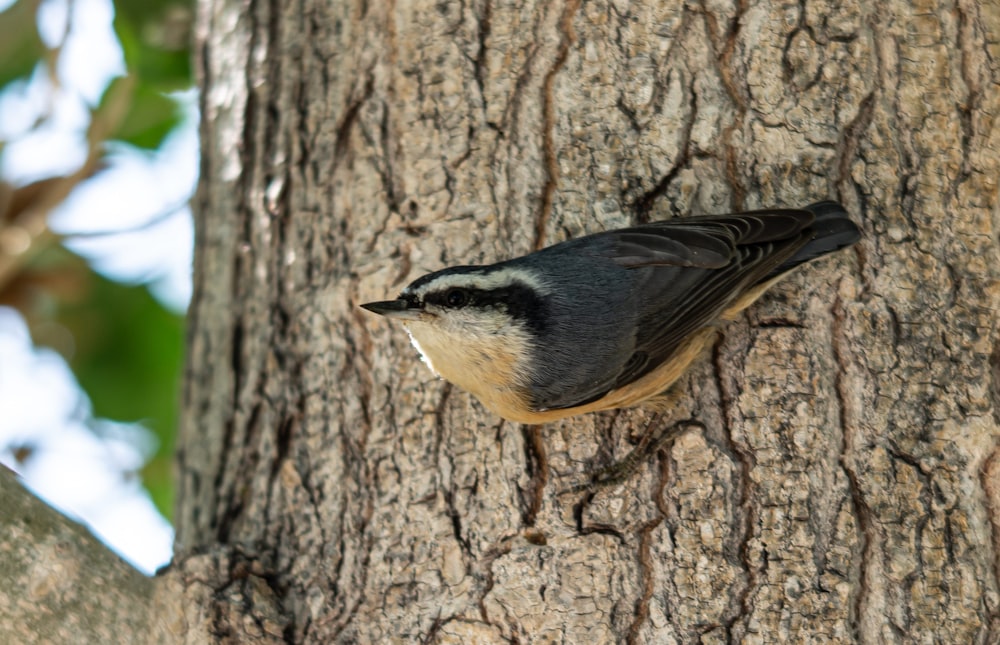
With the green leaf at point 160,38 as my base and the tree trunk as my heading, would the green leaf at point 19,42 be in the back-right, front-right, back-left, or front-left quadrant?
back-right

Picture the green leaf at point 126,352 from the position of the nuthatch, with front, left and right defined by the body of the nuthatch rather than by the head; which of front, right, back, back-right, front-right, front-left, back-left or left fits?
front-right

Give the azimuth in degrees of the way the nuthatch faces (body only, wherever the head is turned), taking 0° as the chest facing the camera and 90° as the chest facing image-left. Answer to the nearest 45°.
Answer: approximately 90°

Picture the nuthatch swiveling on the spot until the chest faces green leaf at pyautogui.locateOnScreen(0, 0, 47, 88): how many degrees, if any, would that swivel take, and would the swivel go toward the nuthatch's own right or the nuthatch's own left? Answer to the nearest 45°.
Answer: approximately 45° to the nuthatch's own right

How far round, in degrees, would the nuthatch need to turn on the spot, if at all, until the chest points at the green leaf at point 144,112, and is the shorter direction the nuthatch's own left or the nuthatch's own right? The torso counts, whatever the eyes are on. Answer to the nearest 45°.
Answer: approximately 45° to the nuthatch's own right

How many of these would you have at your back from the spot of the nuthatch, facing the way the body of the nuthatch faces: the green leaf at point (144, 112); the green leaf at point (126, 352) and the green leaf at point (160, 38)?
0

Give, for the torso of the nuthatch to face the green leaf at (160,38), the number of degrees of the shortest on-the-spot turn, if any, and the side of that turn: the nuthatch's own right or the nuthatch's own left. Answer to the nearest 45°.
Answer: approximately 45° to the nuthatch's own right
